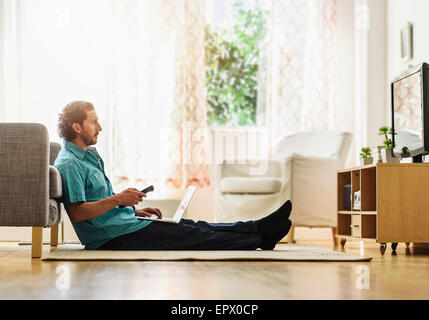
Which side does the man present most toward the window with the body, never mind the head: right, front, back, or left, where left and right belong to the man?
left

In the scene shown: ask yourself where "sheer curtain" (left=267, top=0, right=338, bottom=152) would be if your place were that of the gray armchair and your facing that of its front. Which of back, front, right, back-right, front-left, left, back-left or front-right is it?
front-left

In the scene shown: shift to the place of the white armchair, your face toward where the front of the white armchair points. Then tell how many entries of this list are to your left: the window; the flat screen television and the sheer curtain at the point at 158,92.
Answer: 1

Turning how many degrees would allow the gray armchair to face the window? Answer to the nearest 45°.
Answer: approximately 45° to its left

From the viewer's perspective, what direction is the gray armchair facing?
to the viewer's right

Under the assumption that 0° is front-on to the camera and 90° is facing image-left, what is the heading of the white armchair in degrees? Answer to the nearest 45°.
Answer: approximately 45°

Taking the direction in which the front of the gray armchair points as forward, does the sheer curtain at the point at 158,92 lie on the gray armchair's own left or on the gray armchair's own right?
on the gray armchair's own left

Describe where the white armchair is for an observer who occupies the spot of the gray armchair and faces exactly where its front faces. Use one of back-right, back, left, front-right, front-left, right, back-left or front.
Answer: front-left

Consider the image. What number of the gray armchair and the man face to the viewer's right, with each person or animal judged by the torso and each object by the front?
2

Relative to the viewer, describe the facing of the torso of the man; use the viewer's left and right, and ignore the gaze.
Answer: facing to the right of the viewer

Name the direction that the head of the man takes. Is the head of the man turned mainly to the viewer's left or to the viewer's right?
to the viewer's right

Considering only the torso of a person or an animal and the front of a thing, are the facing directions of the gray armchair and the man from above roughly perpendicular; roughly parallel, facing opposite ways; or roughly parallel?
roughly parallel
